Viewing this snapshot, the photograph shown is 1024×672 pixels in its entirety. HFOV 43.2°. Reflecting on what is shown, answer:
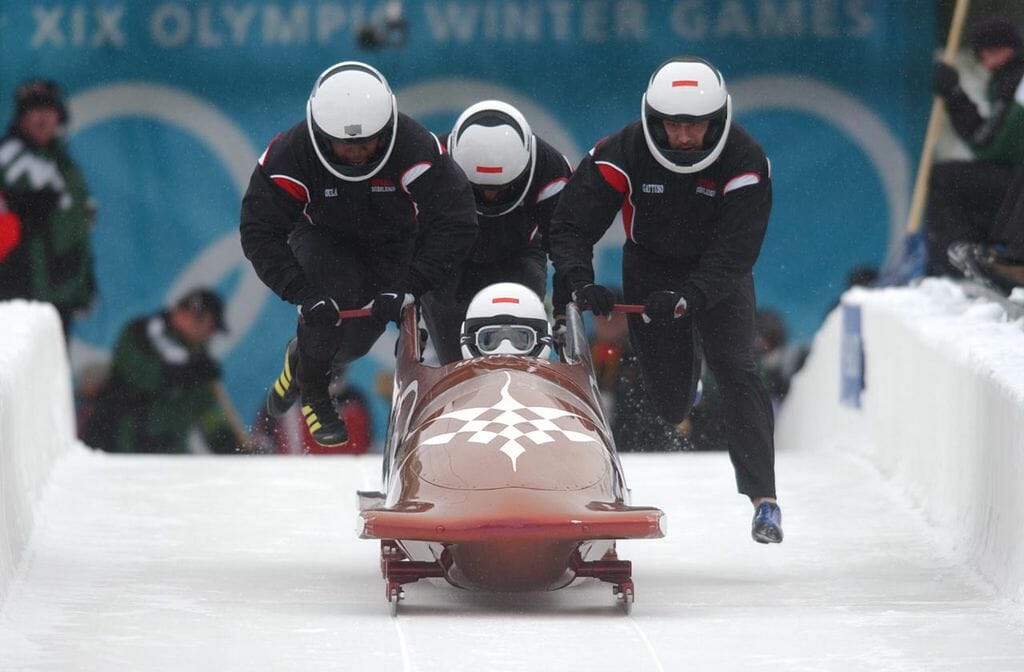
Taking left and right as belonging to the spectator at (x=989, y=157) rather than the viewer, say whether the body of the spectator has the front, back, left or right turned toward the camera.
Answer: left

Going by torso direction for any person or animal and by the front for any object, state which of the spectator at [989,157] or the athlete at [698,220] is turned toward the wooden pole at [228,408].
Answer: the spectator

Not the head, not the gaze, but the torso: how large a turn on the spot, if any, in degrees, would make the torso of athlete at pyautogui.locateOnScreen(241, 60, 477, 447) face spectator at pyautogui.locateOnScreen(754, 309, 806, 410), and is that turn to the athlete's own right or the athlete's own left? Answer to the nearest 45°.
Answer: approximately 135° to the athlete's own left

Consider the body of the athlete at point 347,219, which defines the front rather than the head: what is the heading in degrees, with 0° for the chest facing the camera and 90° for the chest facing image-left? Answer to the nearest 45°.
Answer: approximately 0°

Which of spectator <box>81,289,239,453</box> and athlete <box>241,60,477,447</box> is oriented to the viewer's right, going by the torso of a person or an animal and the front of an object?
the spectator

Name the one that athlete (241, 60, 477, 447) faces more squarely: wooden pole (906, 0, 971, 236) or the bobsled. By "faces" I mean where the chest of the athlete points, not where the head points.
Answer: the bobsled

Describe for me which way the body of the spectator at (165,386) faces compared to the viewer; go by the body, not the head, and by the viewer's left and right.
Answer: facing to the right of the viewer

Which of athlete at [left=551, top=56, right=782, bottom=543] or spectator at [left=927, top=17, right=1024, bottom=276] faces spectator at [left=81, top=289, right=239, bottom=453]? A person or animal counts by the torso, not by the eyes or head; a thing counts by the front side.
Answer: spectator at [left=927, top=17, right=1024, bottom=276]

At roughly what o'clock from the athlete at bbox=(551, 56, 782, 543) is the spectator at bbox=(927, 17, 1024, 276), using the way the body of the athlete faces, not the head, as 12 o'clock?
The spectator is roughly at 7 o'clock from the athlete.
